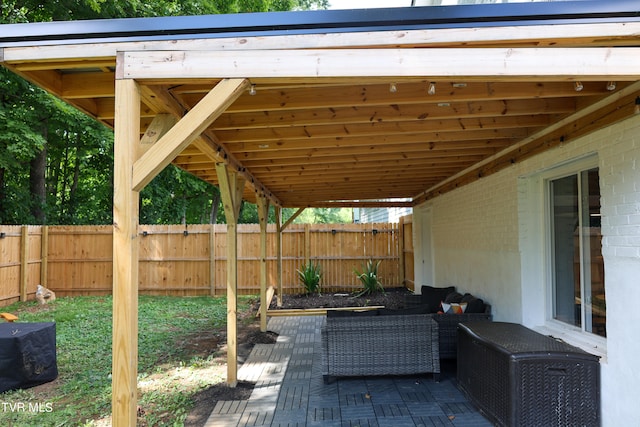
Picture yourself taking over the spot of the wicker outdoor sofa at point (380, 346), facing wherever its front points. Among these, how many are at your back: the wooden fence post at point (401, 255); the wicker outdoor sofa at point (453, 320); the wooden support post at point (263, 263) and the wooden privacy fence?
0

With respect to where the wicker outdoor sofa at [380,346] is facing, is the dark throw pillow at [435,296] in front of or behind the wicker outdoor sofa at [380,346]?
in front

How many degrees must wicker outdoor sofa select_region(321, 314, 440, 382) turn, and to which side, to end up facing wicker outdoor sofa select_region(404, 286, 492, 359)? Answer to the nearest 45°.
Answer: approximately 45° to its right

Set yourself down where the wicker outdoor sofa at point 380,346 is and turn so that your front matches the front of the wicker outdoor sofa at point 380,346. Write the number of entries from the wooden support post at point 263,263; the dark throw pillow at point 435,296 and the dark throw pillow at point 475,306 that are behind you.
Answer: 0

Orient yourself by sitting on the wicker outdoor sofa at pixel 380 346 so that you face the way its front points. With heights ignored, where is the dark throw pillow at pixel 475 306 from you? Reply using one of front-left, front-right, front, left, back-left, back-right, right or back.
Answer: front-right

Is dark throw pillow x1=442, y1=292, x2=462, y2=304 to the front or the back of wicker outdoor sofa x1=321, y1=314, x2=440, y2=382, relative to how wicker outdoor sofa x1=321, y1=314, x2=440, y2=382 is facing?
to the front

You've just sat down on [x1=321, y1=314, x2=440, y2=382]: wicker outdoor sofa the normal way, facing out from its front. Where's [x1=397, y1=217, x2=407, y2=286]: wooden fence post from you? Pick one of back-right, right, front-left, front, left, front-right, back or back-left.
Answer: front

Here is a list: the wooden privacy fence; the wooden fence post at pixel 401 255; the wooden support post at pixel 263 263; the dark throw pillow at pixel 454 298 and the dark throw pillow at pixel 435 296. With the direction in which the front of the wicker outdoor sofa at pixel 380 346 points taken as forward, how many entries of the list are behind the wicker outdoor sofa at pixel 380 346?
0

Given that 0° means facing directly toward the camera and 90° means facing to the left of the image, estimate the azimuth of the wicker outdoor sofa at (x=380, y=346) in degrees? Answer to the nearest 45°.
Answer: approximately 180°

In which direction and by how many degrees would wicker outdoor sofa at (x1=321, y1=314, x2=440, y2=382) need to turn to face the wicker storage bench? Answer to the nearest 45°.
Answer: approximately 135° to its right

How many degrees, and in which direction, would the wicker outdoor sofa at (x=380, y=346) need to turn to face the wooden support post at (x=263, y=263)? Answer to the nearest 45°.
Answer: approximately 45° to its left

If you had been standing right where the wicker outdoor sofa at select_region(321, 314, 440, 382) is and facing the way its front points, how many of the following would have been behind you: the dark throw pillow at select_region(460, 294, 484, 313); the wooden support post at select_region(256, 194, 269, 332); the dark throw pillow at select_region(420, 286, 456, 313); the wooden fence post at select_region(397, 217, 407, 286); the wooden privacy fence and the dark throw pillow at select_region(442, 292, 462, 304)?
0
